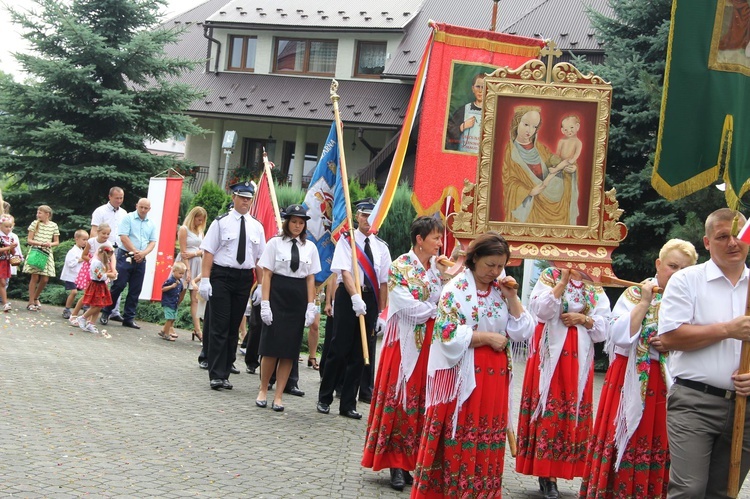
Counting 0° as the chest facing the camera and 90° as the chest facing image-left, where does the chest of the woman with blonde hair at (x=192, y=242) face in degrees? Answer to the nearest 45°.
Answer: approximately 315°

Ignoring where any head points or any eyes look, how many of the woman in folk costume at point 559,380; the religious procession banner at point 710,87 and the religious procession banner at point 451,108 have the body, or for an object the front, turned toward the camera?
3

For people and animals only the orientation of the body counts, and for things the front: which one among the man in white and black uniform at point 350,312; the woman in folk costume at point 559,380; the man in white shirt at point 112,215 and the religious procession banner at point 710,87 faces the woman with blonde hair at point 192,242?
the man in white shirt

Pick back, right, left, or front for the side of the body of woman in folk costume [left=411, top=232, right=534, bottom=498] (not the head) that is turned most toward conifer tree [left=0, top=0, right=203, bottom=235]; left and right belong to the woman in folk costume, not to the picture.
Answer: back

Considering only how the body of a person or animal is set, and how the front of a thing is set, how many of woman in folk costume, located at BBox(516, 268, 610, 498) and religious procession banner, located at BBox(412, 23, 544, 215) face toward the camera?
2

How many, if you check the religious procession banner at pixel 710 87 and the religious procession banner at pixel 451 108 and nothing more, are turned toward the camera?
2

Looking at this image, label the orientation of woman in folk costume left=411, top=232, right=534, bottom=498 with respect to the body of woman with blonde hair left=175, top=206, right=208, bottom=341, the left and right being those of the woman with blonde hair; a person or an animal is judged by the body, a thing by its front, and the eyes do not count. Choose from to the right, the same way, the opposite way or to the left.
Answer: the same way

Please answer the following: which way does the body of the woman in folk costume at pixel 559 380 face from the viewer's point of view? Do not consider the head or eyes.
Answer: toward the camera

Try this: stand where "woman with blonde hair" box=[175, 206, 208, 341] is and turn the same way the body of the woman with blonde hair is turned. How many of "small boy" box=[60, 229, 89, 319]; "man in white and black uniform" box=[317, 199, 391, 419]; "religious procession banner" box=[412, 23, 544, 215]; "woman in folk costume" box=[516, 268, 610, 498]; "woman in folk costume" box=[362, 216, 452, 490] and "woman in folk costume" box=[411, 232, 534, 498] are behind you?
1

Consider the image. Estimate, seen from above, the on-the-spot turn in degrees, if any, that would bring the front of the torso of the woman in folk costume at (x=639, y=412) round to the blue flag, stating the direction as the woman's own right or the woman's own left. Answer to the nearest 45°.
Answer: approximately 180°

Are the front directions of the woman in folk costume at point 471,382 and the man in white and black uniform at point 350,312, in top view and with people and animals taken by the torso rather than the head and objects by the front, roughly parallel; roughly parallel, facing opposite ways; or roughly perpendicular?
roughly parallel

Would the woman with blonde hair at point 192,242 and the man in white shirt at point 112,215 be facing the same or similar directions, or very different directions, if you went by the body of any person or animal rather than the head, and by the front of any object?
same or similar directions

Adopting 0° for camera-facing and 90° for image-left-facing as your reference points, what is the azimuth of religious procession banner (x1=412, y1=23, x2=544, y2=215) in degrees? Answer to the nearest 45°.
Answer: approximately 0°

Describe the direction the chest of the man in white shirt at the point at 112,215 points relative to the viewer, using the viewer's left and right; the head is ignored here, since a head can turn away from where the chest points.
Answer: facing the viewer and to the right of the viewer

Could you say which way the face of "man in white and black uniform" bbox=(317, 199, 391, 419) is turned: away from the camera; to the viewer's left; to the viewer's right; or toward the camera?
toward the camera

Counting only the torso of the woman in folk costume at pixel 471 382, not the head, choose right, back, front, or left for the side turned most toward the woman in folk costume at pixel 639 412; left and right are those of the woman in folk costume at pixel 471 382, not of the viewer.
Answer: left

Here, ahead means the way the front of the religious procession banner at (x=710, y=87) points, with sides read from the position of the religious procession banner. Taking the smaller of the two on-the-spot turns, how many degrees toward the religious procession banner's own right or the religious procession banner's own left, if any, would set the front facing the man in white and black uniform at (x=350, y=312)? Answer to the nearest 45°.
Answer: approximately 135° to the religious procession banner's own right

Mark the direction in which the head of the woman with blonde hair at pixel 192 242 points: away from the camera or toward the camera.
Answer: toward the camera

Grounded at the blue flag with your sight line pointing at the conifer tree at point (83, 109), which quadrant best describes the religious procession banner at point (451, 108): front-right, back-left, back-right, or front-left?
back-right
